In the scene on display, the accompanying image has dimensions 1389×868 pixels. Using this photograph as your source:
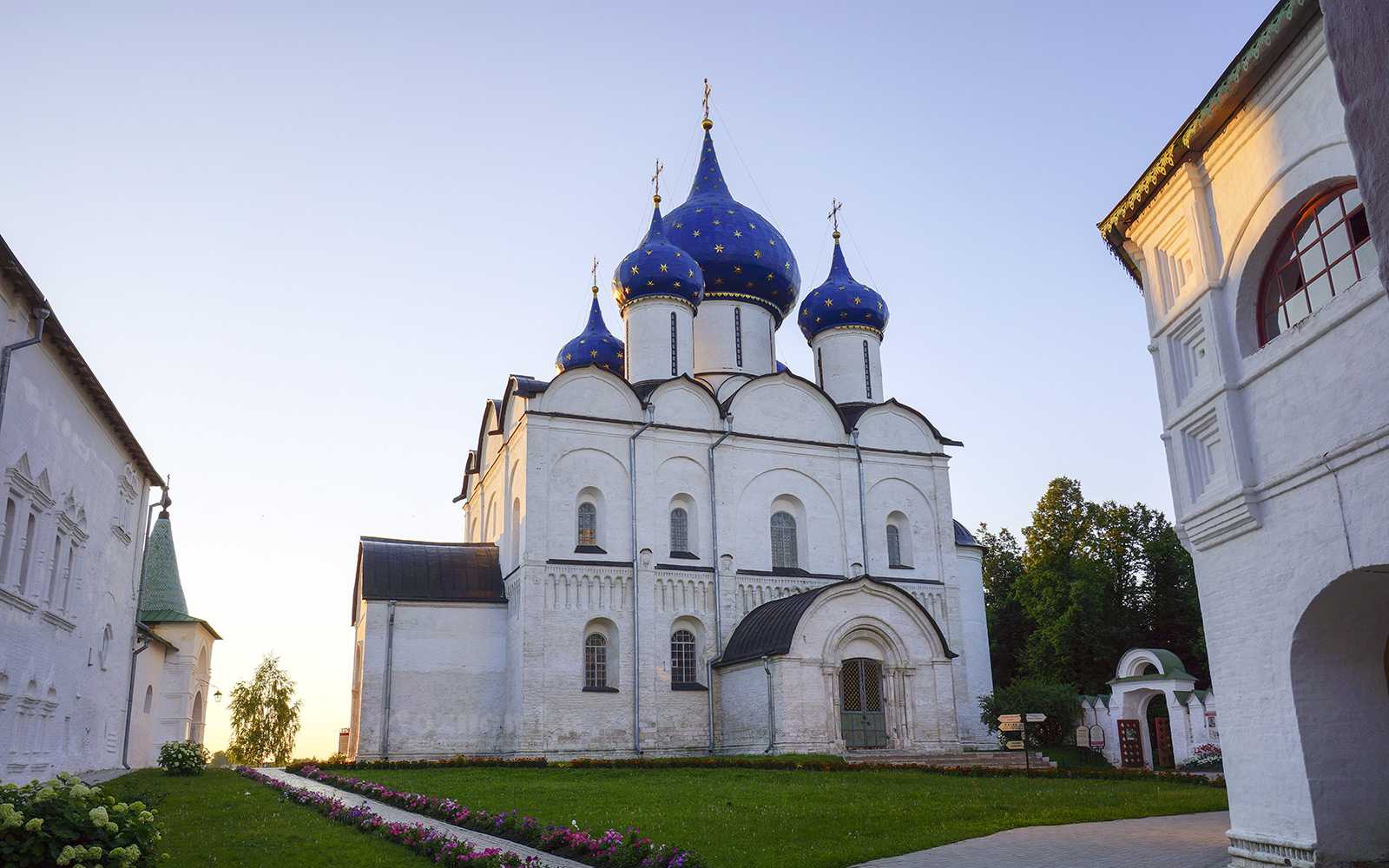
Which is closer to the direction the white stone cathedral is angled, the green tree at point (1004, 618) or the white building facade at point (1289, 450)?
the white building facade

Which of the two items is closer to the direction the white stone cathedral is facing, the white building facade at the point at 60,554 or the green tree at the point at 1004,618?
the white building facade

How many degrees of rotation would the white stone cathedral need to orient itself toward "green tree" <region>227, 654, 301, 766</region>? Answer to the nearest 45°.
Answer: approximately 135° to its right

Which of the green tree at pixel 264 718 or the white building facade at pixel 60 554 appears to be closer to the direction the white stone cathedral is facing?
the white building facade

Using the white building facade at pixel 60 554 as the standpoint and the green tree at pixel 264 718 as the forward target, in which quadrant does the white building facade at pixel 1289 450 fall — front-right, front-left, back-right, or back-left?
back-right

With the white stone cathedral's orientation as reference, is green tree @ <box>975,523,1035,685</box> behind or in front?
behind

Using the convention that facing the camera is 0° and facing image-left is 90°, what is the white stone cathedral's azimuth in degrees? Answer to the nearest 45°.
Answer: approximately 0°

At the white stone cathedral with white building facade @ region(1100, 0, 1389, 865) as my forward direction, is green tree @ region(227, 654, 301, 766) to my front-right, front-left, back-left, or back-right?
back-right
